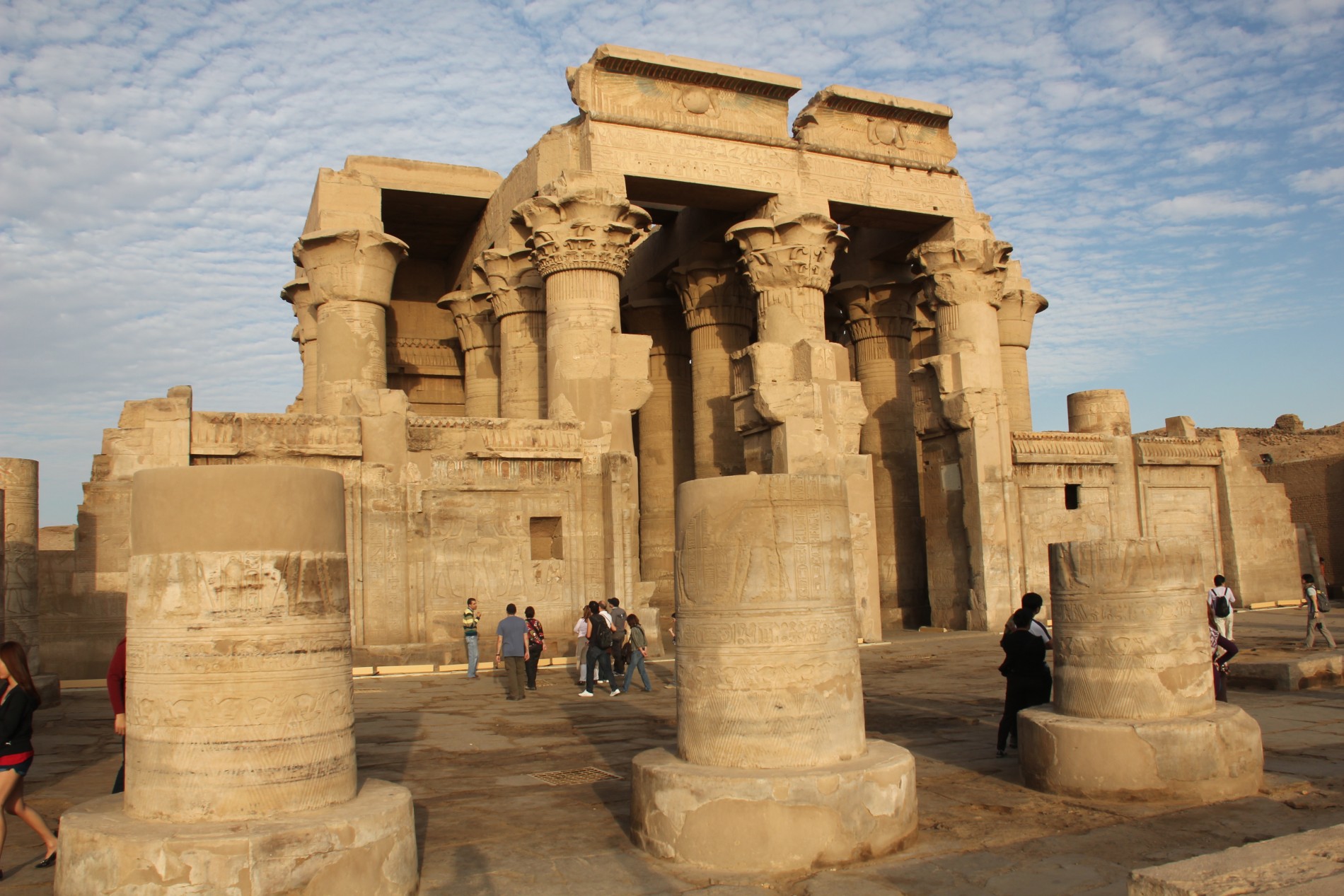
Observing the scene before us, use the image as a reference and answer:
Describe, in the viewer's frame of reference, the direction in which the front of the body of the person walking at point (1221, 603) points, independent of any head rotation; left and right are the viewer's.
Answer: facing away from the viewer

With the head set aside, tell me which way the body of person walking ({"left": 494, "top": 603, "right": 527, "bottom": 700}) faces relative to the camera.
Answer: away from the camera

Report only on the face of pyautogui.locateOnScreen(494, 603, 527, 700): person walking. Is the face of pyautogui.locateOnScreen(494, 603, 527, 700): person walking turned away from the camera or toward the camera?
away from the camera

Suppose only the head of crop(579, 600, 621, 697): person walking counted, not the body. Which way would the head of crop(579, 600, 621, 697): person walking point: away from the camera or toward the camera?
away from the camera

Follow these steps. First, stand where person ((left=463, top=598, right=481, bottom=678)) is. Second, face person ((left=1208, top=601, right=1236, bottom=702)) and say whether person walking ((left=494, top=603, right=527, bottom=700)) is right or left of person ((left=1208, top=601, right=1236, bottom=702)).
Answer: right

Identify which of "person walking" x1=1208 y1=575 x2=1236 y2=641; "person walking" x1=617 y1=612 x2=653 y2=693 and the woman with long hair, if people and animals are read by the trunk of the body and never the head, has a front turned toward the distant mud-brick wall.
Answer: "person walking" x1=1208 y1=575 x2=1236 y2=641

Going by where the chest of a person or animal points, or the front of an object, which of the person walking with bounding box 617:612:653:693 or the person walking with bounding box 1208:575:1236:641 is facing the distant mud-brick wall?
the person walking with bounding box 1208:575:1236:641

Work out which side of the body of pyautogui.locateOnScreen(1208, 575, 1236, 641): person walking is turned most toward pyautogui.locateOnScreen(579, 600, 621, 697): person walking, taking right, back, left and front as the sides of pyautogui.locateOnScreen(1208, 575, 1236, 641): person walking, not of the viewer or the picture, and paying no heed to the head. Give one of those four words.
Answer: back

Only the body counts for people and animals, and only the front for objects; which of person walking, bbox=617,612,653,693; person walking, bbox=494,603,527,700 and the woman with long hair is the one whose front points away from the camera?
person walking, bbox=494,603,527,700

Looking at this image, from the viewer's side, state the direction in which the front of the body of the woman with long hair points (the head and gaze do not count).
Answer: to the viewer's left

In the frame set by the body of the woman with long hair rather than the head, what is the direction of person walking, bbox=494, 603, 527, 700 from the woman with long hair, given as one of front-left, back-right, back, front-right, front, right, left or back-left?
back-right
